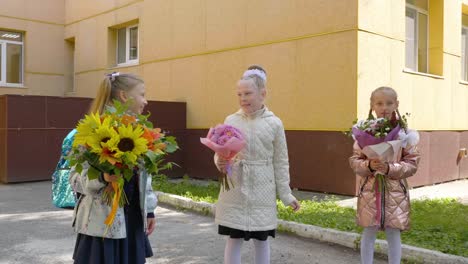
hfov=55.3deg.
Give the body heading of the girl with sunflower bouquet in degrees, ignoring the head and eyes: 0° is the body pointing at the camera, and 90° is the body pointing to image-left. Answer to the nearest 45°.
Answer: approximately 315°

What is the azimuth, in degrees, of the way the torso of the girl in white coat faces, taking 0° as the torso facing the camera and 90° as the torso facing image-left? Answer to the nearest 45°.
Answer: approximately 0°

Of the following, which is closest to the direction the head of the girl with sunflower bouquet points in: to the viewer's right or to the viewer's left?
to the viewer's right
